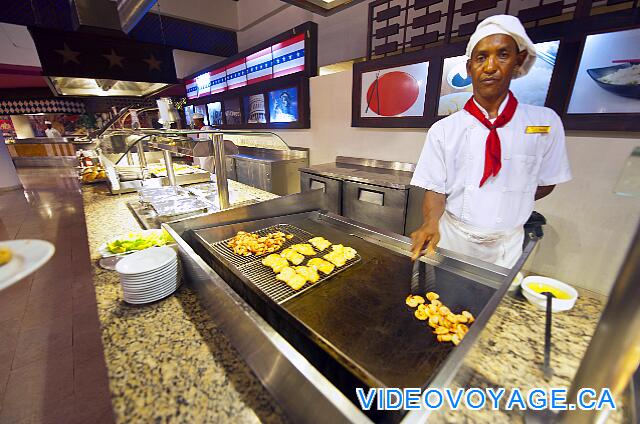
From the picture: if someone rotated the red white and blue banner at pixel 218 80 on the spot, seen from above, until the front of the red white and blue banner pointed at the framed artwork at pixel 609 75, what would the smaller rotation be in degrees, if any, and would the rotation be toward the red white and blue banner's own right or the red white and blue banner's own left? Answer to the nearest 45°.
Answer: approximately 90° to the red white and blue banner's own left

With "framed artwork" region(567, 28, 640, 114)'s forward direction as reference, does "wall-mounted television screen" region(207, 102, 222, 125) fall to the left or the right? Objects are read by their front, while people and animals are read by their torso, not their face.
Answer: on its right

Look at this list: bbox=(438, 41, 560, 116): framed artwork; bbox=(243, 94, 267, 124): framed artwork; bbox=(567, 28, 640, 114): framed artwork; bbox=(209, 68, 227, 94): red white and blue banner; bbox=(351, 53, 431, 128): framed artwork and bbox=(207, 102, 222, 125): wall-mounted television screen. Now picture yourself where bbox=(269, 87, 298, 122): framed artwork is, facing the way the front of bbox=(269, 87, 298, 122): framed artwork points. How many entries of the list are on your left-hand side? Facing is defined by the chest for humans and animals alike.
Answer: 3

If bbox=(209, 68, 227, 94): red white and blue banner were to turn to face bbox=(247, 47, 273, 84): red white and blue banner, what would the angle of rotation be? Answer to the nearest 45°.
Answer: approximately 90° to its left

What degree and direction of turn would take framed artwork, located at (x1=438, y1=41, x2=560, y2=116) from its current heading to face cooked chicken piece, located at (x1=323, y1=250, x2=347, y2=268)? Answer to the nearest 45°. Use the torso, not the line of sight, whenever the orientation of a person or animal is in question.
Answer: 0° — it already faces it

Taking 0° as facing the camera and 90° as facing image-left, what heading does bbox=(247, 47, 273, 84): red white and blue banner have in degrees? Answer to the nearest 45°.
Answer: approximately 45°

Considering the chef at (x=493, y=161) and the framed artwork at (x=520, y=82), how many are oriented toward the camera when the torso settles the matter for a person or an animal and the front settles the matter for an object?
2
